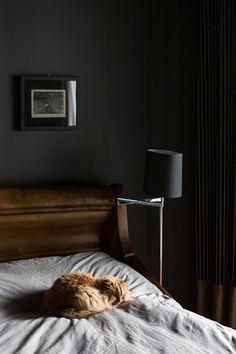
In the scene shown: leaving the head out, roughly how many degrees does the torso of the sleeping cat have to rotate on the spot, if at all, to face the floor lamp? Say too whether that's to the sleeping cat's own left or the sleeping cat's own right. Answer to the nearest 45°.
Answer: approximately 45° to the sleeping cat's own left

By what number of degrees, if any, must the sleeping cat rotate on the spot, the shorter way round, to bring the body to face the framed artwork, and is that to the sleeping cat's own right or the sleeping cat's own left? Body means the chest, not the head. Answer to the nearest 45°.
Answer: approximately 90° to the sleeping cat's own left

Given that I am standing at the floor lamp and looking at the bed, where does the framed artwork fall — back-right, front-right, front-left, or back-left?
front-right

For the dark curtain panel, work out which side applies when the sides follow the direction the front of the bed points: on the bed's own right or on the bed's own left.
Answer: on the bed's own left

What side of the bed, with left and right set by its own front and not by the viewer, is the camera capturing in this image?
front

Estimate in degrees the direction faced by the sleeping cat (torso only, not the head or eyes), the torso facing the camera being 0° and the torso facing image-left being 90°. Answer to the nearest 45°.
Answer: approximately 270°

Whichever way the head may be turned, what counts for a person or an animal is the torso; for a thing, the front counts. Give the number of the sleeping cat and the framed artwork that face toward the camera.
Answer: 1

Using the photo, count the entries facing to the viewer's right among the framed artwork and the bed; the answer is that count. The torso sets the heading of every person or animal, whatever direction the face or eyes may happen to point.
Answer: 0

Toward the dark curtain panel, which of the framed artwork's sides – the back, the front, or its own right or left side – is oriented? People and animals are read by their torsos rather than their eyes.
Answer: left

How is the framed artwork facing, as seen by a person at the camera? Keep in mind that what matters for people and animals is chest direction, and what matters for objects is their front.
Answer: facing the viewer

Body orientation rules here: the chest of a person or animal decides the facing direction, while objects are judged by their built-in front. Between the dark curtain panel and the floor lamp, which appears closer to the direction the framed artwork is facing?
the floor lamp

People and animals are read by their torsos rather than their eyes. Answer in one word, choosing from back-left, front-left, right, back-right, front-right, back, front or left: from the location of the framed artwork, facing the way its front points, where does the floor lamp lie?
front-left
